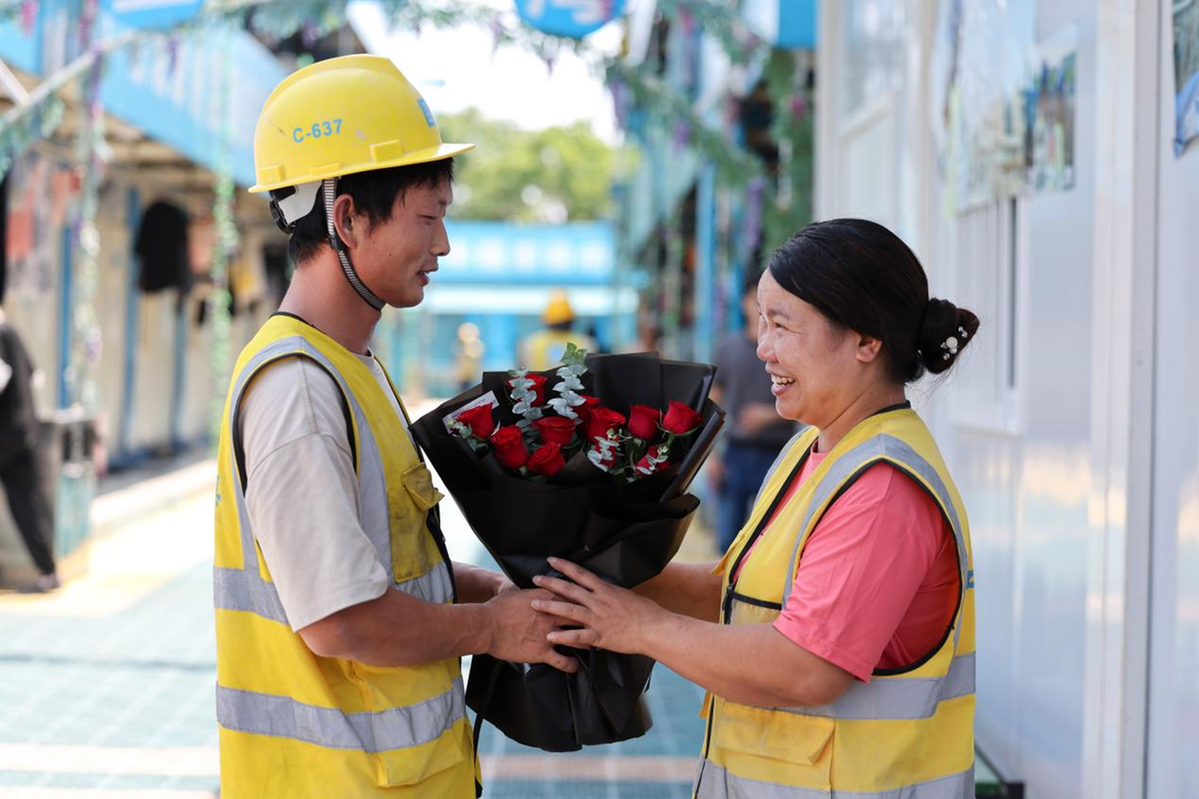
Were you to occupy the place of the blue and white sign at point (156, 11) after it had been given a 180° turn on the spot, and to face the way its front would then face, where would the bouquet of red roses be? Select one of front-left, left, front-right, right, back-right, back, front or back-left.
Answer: back

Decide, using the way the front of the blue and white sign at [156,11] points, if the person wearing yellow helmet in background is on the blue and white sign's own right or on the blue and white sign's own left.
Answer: on the blue and white sign's own left

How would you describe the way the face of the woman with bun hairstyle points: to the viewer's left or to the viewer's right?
to the viewer's left

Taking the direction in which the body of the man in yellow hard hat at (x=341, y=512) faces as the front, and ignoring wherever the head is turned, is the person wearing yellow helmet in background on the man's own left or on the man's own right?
on the man's own left

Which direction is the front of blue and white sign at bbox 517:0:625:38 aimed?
toward the camera

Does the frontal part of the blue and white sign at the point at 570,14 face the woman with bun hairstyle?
yes

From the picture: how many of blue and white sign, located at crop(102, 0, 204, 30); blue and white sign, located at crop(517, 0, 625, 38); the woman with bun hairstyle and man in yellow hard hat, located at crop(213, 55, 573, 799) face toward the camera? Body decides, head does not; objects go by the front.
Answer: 2

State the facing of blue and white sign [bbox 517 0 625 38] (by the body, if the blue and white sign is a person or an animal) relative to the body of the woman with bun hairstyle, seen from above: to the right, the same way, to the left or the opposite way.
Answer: to the left

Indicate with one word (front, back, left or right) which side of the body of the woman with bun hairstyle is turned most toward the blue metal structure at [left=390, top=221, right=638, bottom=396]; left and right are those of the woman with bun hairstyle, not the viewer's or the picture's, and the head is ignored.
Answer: right

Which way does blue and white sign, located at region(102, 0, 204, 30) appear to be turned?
toward the camera

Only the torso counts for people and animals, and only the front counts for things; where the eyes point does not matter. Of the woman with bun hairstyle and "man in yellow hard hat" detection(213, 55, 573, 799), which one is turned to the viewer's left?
the woman with bun hairstyle

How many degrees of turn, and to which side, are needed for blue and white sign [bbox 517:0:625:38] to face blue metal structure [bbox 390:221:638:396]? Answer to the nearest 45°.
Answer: approximately 180°

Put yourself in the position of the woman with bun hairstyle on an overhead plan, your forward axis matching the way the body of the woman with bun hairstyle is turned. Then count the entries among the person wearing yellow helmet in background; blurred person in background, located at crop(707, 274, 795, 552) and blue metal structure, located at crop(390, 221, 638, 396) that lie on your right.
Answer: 3

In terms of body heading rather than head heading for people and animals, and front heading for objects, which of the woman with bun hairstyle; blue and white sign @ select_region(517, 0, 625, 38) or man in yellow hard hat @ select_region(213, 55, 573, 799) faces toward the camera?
the blue and white sign

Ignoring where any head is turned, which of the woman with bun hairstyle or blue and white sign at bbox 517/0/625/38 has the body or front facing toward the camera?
the blue and white sign

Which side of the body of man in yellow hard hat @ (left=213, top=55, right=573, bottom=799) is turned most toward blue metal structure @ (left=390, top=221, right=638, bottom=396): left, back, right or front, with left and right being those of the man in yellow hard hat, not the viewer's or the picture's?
left

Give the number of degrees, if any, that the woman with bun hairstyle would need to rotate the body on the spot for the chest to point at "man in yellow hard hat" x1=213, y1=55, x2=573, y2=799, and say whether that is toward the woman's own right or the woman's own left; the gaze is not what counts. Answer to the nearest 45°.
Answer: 0° — they already face them

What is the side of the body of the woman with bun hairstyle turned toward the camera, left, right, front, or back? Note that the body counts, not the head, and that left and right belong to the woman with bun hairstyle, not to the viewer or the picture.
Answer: left

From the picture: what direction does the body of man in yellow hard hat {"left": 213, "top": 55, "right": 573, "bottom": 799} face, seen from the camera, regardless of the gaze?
to the viewer's right
